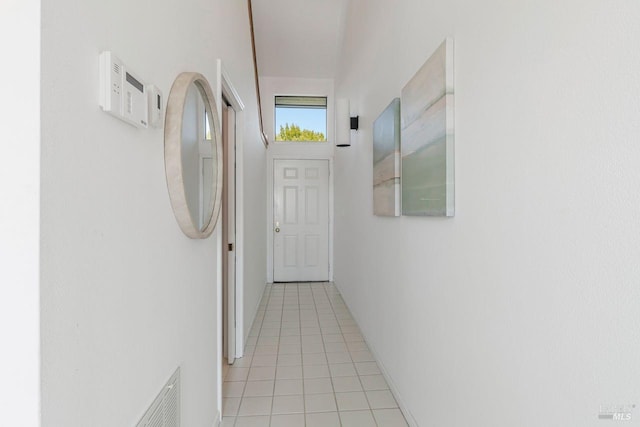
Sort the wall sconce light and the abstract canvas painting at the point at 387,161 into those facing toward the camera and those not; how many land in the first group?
0

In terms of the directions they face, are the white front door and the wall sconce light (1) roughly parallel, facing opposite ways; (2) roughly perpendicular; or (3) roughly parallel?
roughly perpendicular

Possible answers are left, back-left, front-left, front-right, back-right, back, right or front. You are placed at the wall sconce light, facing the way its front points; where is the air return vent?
left

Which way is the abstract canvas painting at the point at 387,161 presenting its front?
to the viewer's left

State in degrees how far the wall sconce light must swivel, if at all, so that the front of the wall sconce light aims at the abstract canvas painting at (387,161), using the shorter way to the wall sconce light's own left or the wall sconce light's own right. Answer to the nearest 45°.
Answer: approximately 90° to the wall sconce light's own left

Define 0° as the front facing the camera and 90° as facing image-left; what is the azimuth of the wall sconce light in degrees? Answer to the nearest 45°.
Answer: approximately 90°

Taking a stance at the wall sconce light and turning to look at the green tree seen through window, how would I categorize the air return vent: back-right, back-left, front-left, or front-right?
back-left

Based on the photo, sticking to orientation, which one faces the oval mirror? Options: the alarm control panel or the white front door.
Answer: the white front door

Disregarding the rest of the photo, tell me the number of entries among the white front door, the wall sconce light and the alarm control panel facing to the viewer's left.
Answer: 1

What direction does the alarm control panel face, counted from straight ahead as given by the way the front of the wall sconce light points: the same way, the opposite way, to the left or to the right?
the opposite way

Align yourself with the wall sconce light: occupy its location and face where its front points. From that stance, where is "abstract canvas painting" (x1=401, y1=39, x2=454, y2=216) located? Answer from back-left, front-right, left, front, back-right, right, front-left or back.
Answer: left

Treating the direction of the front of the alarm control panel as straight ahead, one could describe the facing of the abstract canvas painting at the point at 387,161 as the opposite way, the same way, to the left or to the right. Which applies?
the opposite way

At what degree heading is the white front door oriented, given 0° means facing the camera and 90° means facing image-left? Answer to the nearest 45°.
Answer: approximately 0°

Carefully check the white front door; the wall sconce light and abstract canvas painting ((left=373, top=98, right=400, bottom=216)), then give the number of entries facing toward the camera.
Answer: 1
